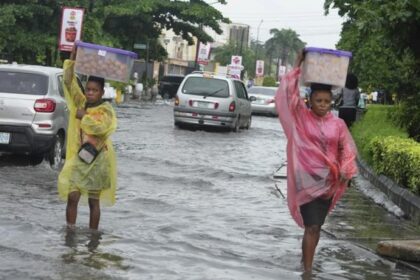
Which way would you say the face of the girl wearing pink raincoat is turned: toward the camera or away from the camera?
toward the camera

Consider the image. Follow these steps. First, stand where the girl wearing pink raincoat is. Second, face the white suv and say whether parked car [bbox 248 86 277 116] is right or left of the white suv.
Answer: right

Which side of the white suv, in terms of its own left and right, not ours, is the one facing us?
back

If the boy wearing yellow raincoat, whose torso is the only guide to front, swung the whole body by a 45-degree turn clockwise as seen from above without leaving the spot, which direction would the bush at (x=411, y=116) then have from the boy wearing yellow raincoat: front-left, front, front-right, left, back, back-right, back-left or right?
back

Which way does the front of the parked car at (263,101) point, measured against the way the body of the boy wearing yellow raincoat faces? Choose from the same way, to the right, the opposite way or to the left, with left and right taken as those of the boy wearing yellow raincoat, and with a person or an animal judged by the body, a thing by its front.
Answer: the opposite way

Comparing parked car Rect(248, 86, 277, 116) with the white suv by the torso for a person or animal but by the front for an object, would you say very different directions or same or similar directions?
same or similar directions

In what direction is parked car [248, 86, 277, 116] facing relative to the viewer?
away from the camera

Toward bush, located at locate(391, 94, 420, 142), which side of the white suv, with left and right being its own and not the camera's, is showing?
right

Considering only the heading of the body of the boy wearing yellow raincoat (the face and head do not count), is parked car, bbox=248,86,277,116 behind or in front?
behind

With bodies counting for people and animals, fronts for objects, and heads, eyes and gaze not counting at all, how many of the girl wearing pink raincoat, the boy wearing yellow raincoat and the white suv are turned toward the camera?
2

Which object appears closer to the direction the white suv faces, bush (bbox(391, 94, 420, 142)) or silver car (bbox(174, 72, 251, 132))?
the silver car

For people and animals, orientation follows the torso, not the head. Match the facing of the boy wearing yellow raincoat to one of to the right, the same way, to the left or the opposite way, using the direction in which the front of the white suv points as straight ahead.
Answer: the opposite way

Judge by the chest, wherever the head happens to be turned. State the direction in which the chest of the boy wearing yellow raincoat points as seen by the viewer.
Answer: toward the camera

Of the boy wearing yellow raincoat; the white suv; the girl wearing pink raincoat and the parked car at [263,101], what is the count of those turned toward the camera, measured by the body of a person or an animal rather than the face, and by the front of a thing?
2

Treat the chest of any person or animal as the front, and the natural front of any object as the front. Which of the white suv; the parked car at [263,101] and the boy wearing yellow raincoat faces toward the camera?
the boy wearing yellow raincoat
